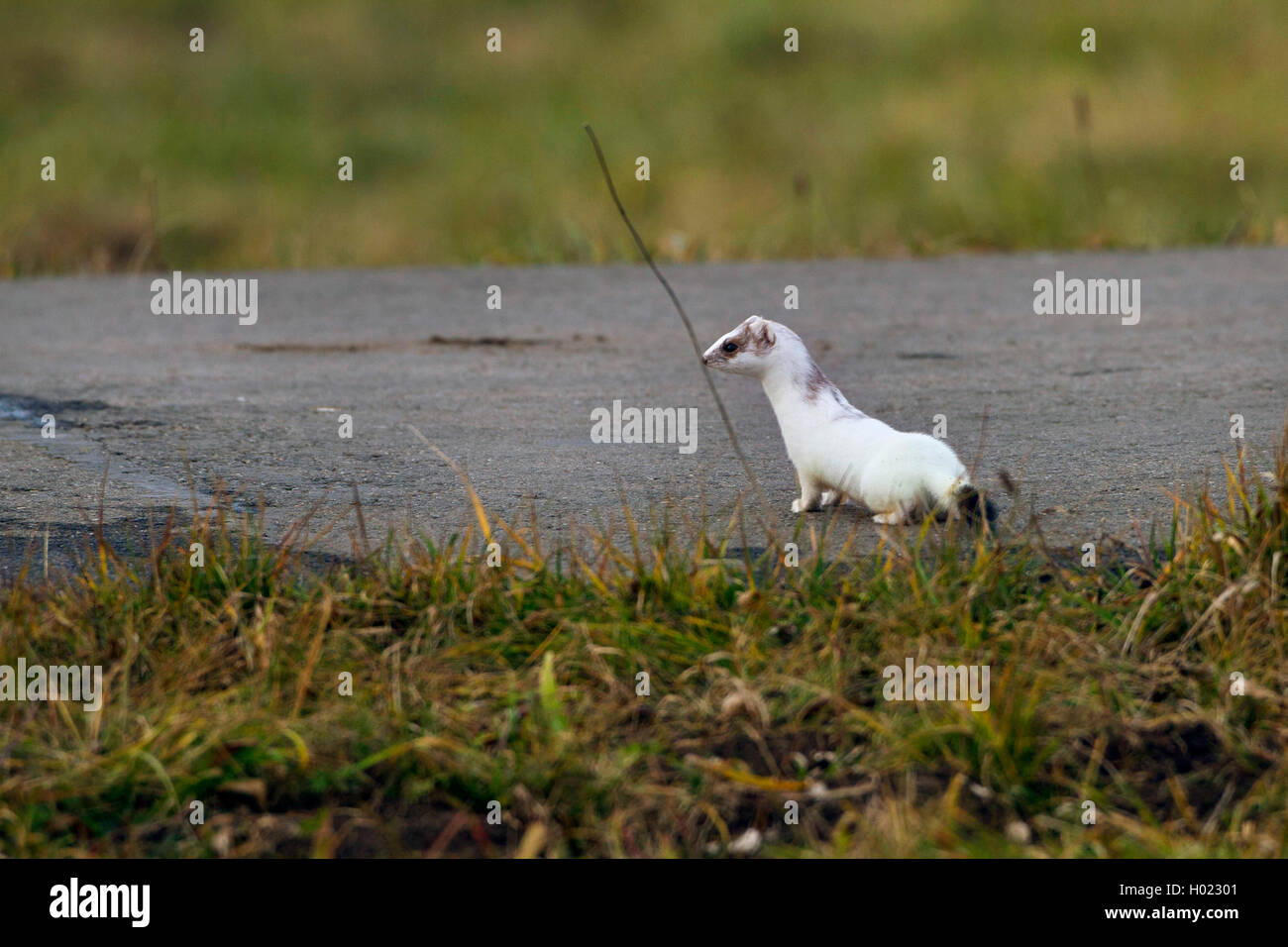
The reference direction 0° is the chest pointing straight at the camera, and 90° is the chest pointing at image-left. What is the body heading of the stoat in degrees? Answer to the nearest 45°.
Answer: approximately 90°
